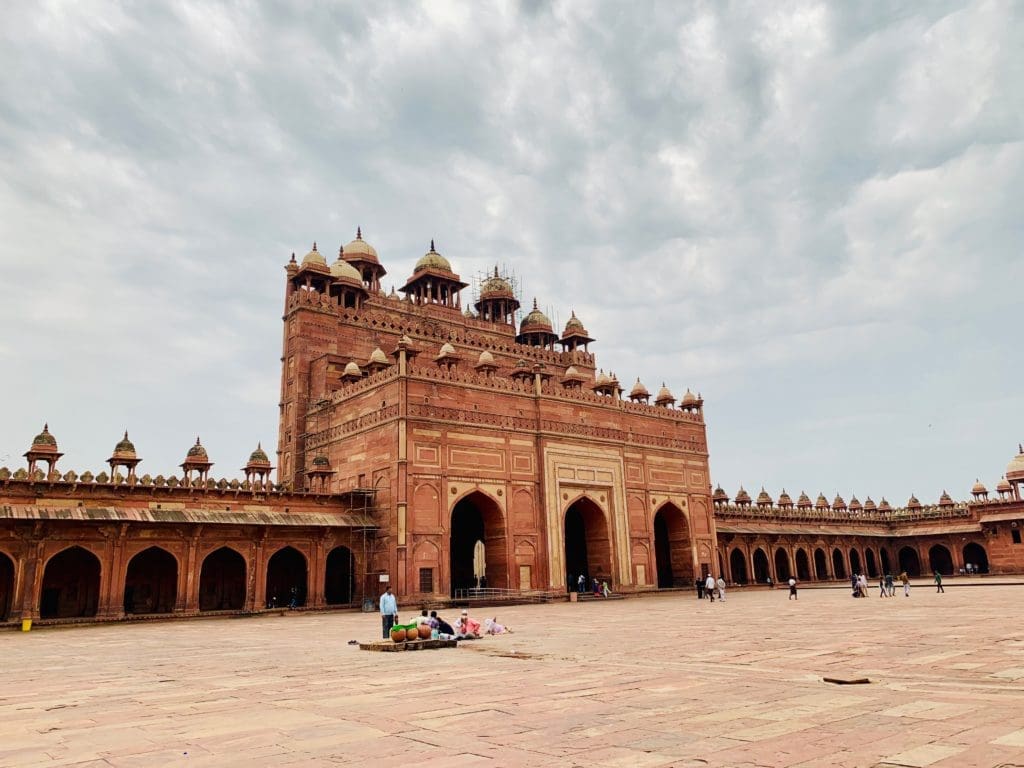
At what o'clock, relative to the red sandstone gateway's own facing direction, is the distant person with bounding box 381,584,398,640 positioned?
The distant person is roughly at 1 o'clock from the red sandstone gateway.

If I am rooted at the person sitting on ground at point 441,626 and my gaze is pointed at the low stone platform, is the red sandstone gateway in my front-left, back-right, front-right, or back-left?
back-right

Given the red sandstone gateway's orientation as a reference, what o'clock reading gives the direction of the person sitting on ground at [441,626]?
The person sitting on ground is roughly at 1 o'clock from the red sandstone gateway.

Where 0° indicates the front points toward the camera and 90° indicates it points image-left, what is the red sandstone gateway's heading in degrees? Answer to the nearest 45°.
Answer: approximately 315°

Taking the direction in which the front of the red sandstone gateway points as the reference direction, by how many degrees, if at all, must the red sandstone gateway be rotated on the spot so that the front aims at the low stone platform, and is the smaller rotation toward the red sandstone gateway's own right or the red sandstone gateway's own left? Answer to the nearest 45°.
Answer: approximately 45° to the red sandstone gateway's own right
